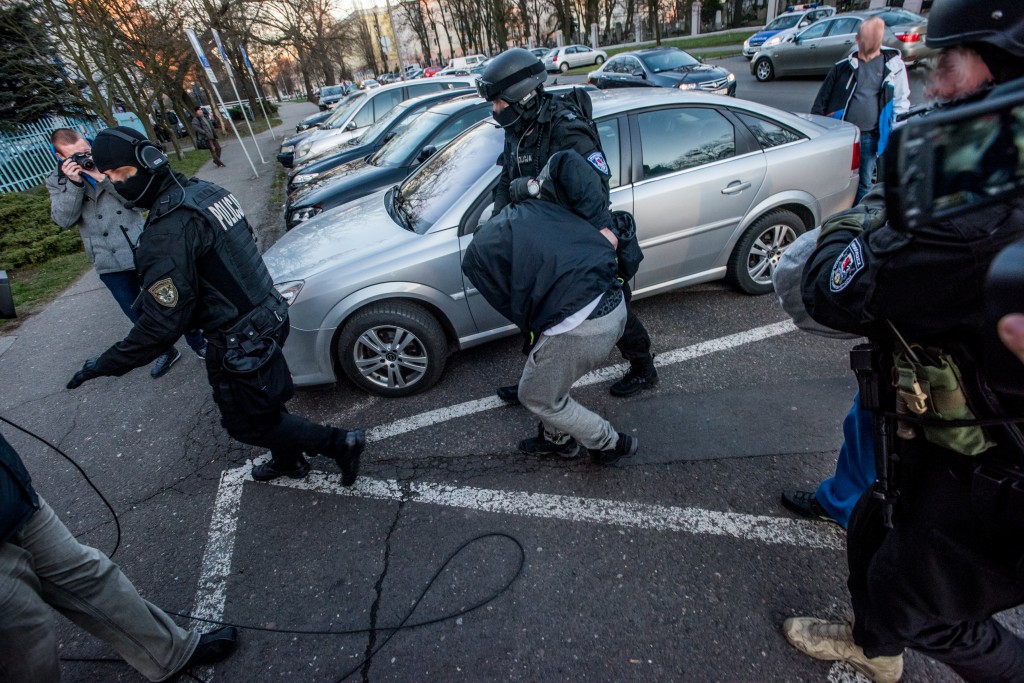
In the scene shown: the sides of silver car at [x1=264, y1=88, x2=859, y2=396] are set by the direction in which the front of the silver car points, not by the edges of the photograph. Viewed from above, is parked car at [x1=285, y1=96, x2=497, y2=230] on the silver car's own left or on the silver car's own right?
on the silver car's own right

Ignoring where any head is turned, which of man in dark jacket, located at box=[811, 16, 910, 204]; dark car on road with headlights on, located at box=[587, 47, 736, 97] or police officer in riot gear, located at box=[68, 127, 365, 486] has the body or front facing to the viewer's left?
the police officer in riot gear

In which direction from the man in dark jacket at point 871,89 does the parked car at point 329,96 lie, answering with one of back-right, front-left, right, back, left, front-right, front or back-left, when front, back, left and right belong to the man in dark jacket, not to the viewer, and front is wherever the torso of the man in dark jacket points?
back-right

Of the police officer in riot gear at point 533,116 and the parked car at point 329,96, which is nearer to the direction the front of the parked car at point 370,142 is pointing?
the police officer in riot gear

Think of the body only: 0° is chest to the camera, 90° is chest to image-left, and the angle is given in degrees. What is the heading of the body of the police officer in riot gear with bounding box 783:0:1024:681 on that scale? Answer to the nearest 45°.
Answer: approximately 90°

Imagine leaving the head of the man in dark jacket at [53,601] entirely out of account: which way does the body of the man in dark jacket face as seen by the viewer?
to the viewer's right

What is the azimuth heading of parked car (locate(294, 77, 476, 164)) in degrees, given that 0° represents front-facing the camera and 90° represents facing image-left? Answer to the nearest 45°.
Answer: approximately 45°
